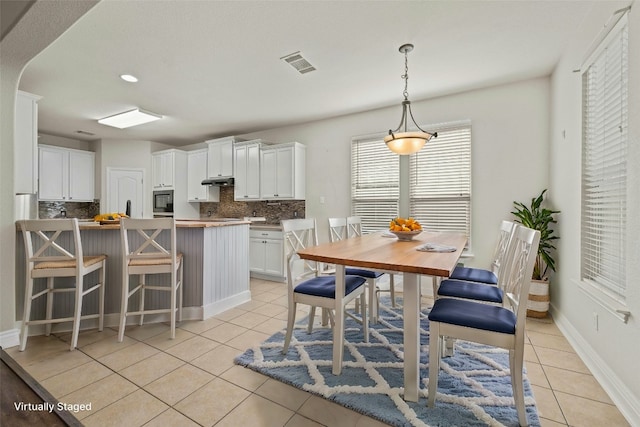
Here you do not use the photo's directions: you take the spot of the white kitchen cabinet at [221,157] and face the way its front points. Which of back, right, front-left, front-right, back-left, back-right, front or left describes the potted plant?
left

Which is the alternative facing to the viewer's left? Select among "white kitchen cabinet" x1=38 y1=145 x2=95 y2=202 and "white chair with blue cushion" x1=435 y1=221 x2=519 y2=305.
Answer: the white chair with blue cushion

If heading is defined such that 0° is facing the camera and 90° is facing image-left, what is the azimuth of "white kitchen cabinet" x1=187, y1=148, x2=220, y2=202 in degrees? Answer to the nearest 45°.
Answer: approximately 45°

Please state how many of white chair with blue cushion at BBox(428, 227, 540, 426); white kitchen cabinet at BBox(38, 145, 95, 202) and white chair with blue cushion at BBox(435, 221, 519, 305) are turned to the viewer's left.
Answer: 2

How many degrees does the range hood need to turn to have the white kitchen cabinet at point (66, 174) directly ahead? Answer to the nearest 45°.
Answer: approximately 90° to its right

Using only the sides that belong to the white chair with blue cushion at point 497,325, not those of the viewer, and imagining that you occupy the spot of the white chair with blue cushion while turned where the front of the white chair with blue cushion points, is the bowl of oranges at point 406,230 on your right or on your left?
on your right

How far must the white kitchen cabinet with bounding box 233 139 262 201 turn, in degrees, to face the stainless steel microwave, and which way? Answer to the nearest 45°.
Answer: approximately 90° to its right

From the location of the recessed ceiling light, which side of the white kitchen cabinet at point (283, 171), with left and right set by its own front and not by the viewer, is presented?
front

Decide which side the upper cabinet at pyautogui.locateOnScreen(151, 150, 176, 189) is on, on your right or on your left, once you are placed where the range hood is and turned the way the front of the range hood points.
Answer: on your right

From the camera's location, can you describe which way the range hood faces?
facing the viewer and to the left of the viewer

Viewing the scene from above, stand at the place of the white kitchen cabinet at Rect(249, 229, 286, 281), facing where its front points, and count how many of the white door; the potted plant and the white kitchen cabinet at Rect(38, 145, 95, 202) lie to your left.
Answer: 1

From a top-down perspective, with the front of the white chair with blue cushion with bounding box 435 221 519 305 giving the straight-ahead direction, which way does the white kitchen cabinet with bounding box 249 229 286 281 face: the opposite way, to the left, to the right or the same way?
to the left

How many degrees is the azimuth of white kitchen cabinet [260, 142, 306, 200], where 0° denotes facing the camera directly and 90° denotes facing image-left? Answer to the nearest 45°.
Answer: approximately 45°

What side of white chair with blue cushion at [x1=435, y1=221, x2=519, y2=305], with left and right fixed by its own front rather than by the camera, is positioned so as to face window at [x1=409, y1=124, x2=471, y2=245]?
right

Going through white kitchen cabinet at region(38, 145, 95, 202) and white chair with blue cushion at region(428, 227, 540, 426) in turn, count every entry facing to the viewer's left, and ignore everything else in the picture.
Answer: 1

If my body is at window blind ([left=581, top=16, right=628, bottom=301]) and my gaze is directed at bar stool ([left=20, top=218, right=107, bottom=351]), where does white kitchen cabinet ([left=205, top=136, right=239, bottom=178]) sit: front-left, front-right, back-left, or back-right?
front-right

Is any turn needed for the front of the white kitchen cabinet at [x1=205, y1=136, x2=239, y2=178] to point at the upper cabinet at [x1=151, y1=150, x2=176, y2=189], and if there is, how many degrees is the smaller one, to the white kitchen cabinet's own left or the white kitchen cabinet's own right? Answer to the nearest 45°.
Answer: approximately 90° to the white kitchen cabinet's own right

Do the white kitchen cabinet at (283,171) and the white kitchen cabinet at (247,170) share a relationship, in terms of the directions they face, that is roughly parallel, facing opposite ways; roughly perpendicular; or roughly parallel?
roughly parallel

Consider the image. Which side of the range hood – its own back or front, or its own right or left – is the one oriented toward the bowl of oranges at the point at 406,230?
left
